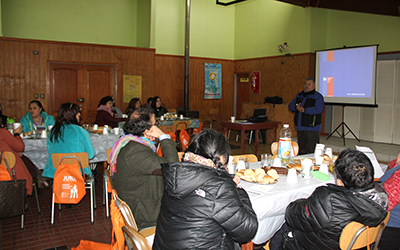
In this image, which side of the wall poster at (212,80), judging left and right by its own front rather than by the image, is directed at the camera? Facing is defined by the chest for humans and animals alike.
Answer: front

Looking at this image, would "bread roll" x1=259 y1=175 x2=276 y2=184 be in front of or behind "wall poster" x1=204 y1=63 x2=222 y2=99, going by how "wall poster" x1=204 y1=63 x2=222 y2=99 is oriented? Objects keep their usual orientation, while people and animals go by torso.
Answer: in front

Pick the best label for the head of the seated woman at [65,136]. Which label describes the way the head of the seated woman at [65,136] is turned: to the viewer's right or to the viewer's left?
to the viewer's right

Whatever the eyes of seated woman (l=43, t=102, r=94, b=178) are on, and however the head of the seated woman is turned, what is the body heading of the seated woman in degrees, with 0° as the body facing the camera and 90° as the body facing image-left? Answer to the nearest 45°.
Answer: approximately 180°

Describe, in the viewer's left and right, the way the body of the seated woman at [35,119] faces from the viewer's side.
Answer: facing the viewer

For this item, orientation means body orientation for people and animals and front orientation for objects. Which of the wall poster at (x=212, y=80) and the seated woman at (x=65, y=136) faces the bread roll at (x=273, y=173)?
the wall poster

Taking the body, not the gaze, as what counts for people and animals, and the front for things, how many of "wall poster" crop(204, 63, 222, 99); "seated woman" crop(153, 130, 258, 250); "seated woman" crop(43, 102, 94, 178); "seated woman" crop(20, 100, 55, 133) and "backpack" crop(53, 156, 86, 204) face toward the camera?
3

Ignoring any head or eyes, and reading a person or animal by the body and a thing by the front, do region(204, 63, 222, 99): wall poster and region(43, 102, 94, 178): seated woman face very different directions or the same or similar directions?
very different directions

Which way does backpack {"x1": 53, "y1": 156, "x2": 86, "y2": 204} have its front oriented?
toward the camera

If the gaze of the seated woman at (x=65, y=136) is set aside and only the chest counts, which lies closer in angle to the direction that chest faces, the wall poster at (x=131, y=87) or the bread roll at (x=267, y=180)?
the wall poster

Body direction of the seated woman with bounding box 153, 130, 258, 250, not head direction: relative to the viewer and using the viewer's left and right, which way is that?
facing away from the viewer and to the right of the viewer

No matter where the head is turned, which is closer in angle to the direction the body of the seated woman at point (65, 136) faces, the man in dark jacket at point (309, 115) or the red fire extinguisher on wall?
the red fire extinguisher on wall
